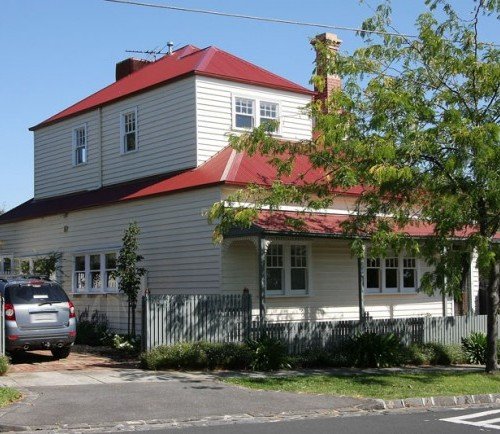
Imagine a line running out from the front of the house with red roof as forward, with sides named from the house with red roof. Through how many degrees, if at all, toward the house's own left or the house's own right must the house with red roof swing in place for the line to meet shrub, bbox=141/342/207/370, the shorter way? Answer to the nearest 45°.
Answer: approximately 45° to the house's own right

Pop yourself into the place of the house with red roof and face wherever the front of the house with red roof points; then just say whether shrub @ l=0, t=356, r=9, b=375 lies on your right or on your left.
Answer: on your right

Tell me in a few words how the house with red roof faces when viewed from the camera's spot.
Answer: facing the viewer and to the right of the viewer

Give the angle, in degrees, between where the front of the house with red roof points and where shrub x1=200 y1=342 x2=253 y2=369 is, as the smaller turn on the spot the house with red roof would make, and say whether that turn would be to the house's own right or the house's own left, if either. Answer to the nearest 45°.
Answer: approximately 45° to the house's own right

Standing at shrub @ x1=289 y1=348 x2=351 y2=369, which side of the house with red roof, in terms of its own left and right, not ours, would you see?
front
